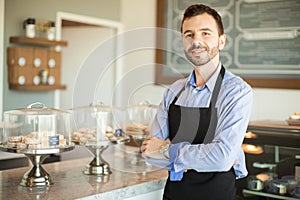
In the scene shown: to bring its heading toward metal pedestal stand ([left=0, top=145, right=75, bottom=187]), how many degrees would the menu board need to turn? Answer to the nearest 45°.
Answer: approximately 45° to its right

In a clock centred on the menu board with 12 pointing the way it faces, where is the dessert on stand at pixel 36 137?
The dessert on stand is roughly at 1 o'clock from the menu board.

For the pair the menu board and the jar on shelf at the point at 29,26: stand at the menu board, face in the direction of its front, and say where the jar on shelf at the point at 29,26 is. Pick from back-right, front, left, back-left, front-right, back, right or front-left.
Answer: right

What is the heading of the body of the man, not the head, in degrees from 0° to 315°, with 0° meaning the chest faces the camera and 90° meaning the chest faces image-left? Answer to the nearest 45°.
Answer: approximately 45°

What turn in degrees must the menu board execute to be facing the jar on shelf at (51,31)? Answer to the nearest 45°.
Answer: approximately 90° to its right

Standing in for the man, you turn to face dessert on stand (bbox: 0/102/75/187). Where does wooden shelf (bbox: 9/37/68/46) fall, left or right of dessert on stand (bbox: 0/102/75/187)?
right

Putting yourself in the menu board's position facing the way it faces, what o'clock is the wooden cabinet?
The wooden cabinet is roughly at 3 o'clock from the menu board.

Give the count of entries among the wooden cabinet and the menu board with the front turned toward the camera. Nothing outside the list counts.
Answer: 2

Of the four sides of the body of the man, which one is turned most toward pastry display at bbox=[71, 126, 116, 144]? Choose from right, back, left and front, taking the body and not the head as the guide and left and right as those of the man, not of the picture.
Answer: right

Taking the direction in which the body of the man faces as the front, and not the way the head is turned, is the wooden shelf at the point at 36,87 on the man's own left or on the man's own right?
on the man's own right
